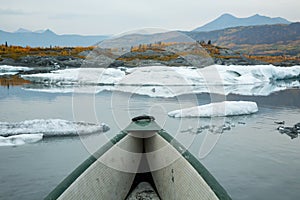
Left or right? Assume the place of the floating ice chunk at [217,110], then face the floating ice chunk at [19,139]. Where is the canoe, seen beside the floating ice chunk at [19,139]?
left

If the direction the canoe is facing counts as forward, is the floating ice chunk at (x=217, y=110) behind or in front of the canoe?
in front

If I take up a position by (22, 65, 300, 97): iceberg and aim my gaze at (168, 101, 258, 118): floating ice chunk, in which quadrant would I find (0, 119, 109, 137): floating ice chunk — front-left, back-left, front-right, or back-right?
front-right

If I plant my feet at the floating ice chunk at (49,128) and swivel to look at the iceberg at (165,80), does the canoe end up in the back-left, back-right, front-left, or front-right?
back-right

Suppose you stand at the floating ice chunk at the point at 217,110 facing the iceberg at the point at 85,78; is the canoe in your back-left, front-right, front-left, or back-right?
back-left

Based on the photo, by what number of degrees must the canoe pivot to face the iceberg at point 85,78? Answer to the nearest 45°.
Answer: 0° — it already faces it

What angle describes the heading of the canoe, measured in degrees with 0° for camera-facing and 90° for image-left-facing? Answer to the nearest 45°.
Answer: approximately 180°

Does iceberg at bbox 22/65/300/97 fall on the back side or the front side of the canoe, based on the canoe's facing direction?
on the front side

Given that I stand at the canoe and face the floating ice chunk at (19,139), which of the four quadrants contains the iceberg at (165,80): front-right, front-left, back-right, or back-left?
front-right

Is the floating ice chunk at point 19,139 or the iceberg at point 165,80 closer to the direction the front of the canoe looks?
the iceberg

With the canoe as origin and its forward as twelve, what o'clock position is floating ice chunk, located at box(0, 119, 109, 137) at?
The floating ice chunk is roughly at 11 o'clock from the canoe.

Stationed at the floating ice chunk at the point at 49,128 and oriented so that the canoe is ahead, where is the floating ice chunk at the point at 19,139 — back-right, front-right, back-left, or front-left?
front-right

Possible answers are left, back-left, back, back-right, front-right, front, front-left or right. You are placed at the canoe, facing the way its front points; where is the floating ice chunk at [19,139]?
front-left
